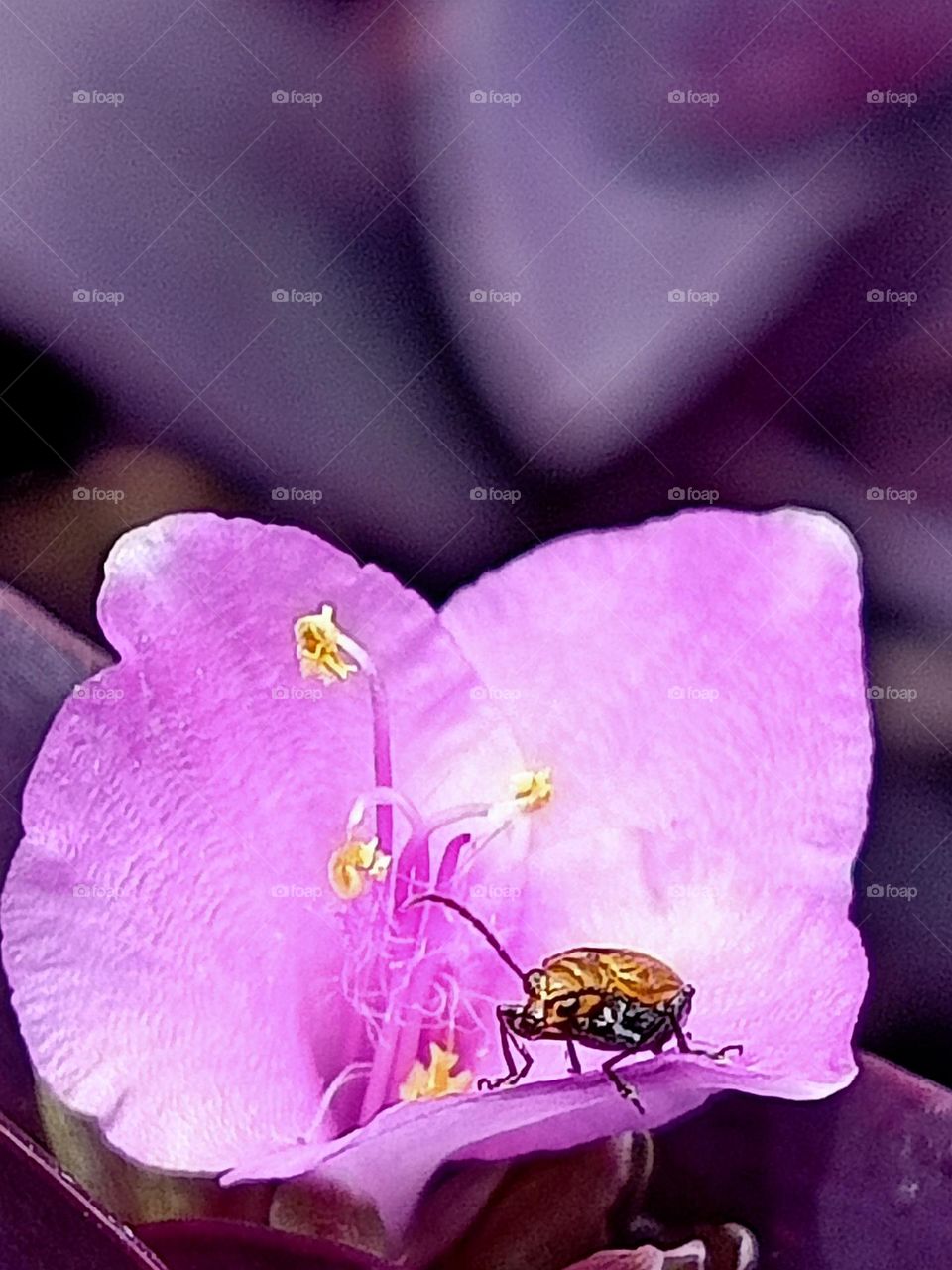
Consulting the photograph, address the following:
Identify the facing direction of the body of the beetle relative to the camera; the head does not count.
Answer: to the viewer's left
